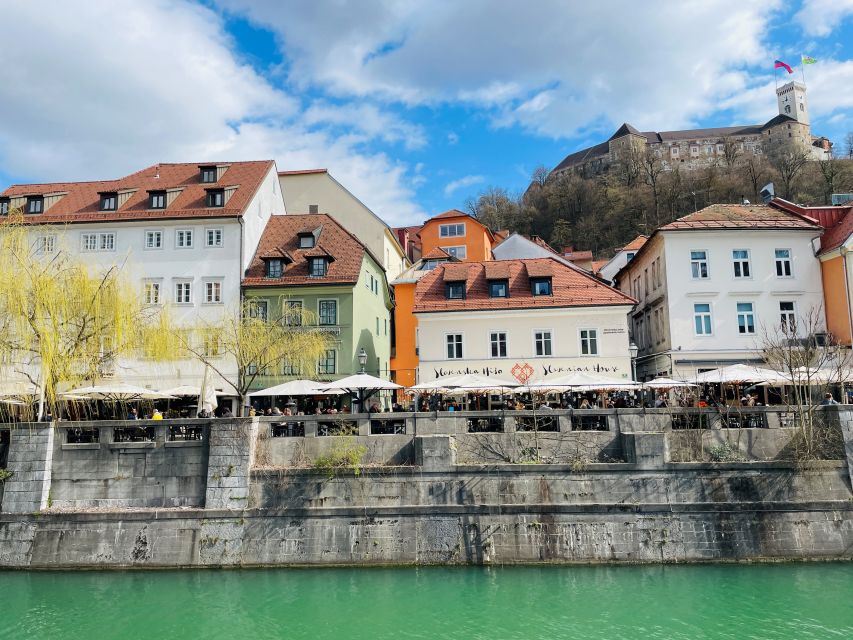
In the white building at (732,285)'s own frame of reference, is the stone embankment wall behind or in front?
in front

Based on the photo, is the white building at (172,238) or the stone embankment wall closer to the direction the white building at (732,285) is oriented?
the stone embankment wall

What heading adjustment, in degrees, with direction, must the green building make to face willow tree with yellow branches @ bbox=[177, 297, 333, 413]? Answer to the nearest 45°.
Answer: approximately 45° to its right

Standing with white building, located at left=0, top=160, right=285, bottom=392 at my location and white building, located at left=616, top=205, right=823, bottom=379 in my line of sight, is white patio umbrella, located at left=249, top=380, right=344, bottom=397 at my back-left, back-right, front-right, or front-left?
front-right

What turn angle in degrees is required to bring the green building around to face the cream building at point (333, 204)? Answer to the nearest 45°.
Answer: approximately 180°

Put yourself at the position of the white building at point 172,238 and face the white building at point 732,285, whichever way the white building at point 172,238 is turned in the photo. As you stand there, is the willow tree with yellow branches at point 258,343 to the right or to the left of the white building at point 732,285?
right

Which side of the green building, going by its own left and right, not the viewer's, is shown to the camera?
front

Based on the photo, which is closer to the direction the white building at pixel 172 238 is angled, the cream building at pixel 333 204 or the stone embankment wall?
the stone embankment wall

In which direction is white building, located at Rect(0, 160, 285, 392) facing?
toward the camera

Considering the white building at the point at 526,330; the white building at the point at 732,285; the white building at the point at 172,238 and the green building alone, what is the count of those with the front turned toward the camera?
4

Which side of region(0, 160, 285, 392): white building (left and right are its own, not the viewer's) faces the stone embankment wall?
front

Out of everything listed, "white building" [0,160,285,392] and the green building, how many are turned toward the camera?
2

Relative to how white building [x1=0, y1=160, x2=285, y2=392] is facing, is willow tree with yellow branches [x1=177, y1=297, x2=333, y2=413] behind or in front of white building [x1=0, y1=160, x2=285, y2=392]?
in front

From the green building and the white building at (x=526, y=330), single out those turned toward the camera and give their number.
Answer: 2

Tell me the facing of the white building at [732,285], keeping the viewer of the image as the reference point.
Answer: facing the viewer

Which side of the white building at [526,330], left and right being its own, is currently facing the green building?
right
